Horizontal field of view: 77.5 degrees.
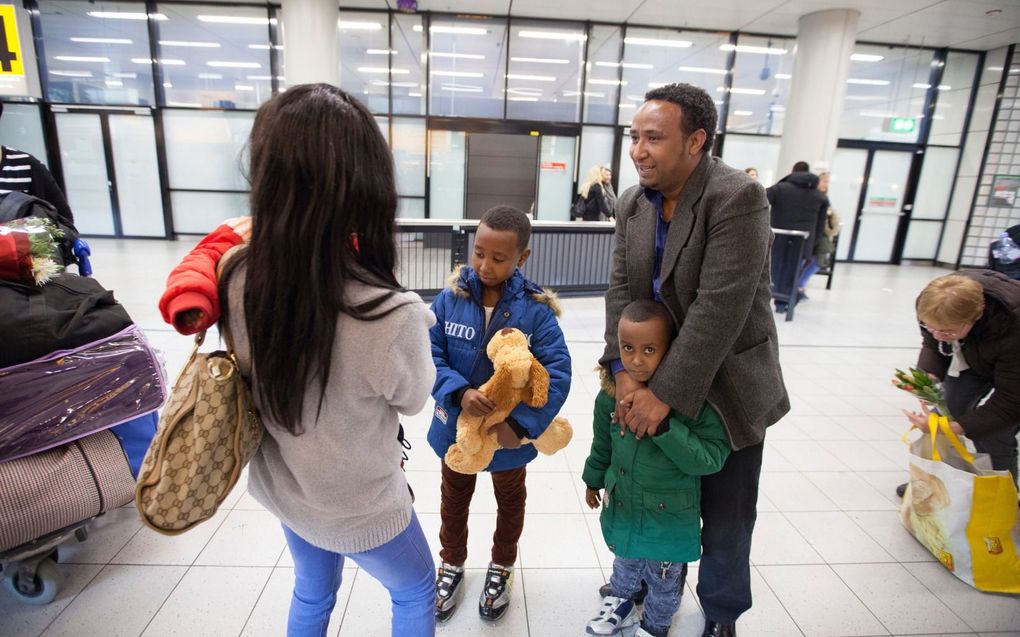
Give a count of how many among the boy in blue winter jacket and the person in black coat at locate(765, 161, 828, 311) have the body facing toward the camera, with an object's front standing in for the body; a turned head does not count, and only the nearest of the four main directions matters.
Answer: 1

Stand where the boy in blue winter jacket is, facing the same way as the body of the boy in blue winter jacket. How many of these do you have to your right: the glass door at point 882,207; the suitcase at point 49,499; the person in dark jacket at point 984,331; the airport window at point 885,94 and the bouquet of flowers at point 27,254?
2

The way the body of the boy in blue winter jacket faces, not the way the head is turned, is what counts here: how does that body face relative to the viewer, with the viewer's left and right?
facing the viewer

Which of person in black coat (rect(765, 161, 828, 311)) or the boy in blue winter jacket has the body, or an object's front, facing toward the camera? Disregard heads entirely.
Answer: the boy in blue winter jacket

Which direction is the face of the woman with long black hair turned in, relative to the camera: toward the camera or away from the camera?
away from the camera

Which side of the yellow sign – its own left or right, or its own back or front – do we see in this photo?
front

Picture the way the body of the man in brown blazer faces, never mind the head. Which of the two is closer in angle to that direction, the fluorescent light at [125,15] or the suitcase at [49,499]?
the suitcase

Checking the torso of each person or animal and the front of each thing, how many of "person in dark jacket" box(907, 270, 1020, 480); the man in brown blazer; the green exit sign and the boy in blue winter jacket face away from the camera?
0

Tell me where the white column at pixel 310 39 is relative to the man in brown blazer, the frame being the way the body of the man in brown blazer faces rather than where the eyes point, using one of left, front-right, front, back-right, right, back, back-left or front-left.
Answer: right

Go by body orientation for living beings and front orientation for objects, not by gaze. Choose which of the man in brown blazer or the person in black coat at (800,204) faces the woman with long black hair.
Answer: the man in brown blazer

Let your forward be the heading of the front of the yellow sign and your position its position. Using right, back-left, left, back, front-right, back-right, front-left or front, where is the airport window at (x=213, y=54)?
back-left

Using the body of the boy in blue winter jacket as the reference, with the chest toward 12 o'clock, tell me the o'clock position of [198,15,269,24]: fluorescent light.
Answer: The fluorescent light is roughly at 5 o'clock from the boy in blue winter jacket.

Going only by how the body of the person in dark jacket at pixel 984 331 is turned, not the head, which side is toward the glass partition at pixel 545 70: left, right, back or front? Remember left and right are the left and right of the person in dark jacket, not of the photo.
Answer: right

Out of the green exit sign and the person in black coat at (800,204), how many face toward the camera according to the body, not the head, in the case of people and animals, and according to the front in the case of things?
1

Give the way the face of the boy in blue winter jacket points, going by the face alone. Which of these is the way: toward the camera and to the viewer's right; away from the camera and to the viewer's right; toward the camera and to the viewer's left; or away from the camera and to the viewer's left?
toward the camera and to the viewer's left

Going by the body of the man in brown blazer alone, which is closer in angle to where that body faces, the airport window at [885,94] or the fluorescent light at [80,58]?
the fluorescent light

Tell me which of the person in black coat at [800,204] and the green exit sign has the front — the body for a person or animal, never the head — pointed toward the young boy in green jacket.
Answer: the green exit sign

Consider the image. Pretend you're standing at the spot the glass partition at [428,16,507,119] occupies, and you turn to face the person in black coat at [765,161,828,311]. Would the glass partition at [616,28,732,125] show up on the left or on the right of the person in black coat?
left

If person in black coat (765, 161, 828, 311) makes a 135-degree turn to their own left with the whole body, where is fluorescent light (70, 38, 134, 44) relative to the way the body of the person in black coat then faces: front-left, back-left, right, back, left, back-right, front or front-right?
front-right

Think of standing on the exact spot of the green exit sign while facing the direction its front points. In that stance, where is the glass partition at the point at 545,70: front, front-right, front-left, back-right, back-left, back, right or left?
front-right

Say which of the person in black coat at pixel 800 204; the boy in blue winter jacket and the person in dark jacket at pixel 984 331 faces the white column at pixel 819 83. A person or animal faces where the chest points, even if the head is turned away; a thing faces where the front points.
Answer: the person in black coat
